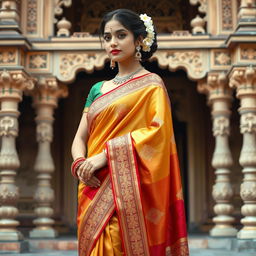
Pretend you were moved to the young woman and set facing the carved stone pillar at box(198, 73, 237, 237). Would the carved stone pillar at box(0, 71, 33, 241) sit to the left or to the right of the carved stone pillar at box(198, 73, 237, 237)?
left

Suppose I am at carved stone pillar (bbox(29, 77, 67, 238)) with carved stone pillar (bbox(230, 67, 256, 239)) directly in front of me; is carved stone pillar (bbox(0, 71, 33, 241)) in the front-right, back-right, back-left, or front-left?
back-right

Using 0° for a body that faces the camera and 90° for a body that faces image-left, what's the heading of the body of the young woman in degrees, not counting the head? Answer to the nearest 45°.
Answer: approximately 45°

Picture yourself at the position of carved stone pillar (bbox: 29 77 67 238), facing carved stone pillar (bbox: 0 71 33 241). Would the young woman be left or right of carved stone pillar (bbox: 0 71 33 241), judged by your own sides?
left

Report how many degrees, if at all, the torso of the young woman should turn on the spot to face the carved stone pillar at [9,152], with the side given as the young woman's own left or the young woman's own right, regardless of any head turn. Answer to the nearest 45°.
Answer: approximately 135° to the young woman's own right

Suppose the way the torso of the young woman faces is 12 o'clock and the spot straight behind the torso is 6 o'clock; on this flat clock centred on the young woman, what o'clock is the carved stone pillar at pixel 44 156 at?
The carved stone pillar is roughly at 4 o'clock from the young woman.
